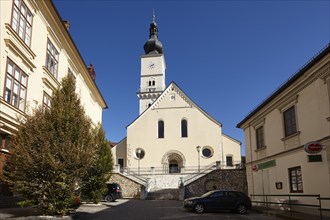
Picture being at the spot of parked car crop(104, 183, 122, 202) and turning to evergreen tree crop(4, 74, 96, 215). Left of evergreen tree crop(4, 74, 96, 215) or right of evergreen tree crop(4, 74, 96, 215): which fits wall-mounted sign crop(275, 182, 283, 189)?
left

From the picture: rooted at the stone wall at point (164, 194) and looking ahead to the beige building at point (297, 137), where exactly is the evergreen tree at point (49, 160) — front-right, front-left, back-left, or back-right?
front-right

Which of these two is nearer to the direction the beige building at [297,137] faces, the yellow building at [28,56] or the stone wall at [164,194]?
the yellow building

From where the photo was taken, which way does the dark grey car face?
to the viewer's left

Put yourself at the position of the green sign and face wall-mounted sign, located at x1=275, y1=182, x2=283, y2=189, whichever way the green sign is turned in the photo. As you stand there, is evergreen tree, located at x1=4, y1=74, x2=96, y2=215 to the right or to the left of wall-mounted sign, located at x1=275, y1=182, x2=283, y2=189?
right

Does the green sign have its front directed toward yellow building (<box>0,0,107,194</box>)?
yes

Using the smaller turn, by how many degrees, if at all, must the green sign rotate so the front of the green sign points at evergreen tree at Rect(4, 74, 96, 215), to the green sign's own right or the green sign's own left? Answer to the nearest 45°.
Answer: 0° — it already faces it

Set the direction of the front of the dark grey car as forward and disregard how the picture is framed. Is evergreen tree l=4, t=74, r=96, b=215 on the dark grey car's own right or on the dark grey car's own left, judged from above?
on the dark grey car's own left

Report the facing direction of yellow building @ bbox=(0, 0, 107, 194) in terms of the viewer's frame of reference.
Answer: facing the viewer and to the right of the viewer

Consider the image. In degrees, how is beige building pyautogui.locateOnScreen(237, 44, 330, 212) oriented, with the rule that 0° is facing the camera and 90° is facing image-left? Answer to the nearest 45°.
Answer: approximately 45°

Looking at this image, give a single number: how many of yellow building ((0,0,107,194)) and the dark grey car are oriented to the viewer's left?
1

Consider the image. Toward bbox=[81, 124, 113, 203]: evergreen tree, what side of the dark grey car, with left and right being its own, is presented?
front

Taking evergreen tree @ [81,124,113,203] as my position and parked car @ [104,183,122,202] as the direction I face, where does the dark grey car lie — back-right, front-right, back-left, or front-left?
back-right

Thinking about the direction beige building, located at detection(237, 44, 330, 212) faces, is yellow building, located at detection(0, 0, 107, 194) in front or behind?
in front

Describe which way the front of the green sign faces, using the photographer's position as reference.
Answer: facing the viewer and to the left of the viewer

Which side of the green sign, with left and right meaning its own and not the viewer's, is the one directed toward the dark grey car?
front
